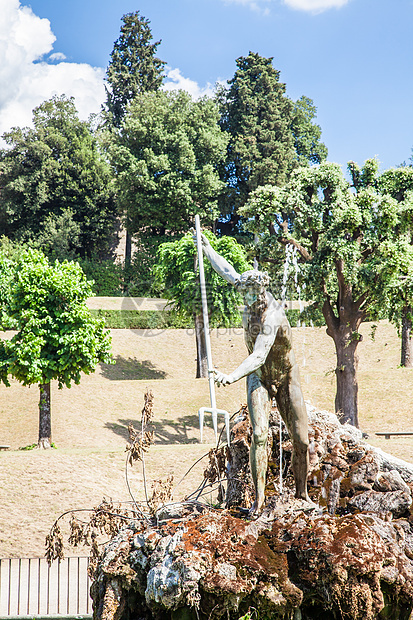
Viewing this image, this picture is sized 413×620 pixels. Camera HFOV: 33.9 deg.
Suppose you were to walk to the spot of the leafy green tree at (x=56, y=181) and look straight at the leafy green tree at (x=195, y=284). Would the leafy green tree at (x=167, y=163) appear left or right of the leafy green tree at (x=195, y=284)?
left

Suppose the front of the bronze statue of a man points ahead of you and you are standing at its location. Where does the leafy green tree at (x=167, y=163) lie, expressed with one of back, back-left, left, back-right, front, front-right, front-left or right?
back-right

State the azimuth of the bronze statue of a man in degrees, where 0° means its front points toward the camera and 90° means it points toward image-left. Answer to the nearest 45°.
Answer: approximately 45°

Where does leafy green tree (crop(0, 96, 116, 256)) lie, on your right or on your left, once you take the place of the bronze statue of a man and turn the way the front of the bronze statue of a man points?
on your right

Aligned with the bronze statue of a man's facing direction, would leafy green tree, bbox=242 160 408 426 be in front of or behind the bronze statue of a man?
behind
